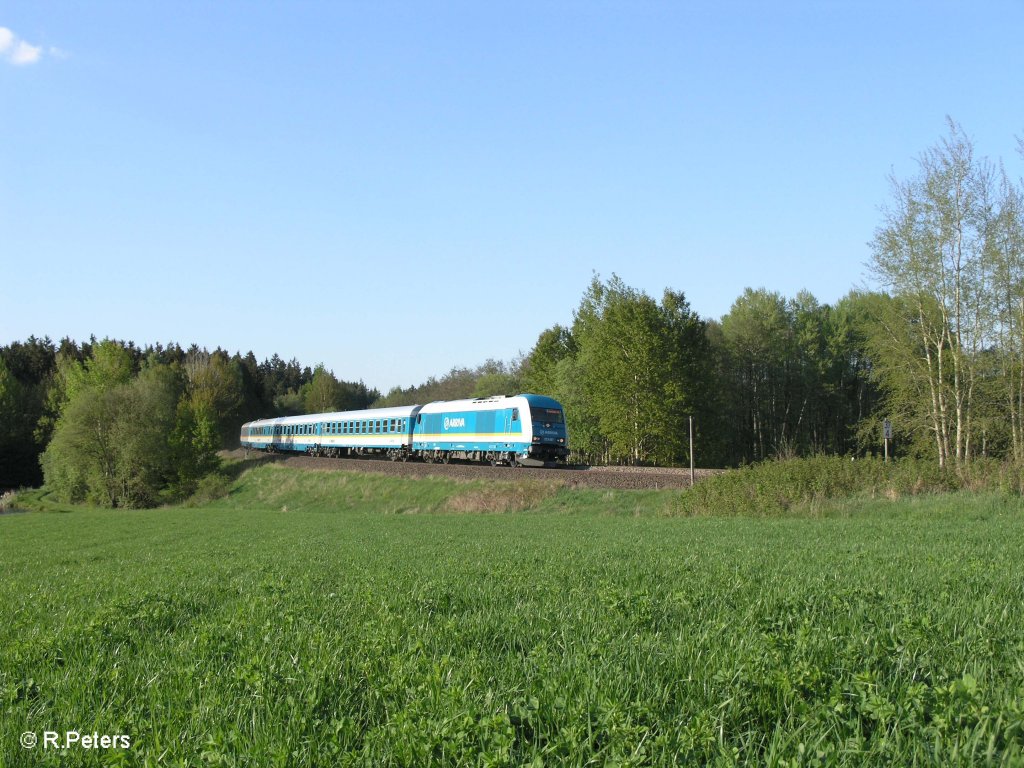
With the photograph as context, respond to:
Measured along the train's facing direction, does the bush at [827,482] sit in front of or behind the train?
in front

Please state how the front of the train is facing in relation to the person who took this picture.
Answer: facing the viewer and to the right of the viewer
